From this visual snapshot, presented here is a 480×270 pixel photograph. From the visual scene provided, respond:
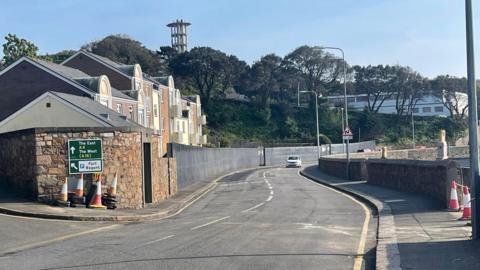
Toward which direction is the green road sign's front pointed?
toward the camera

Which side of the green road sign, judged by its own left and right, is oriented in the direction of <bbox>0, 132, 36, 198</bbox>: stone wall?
right

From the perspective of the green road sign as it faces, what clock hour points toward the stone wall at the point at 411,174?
The stone wall is roughly at 9 o'clock from the green road sign.

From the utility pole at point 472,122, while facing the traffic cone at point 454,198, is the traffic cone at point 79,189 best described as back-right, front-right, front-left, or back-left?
front-left

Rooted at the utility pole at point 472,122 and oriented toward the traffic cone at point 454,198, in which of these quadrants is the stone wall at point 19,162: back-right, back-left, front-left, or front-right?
front-left

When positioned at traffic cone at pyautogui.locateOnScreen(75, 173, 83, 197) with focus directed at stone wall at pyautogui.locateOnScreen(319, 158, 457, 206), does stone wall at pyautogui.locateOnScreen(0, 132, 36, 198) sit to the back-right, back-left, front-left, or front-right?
back-left

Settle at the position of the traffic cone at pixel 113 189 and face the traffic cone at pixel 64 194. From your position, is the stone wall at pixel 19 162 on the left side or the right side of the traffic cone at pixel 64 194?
right

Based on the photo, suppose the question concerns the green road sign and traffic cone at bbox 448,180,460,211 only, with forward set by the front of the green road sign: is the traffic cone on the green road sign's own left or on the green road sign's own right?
on the green road sign's own left

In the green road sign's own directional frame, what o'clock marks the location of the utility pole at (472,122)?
The utility pole is roughly at 11 o'clock from the green road sign.
